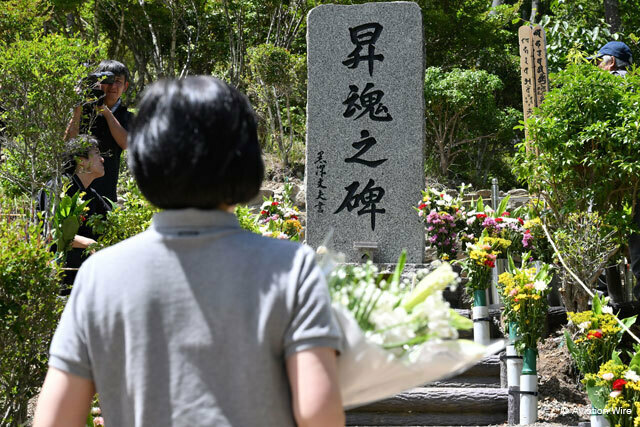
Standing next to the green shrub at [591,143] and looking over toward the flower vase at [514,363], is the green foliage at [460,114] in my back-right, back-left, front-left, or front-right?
back-right

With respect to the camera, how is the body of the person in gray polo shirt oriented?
away from the camera

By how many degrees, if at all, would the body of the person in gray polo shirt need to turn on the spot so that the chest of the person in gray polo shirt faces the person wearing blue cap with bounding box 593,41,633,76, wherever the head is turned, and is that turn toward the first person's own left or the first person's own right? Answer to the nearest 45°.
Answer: approximately 45° to the first person's own right

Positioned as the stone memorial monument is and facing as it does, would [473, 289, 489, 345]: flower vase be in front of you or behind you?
in front

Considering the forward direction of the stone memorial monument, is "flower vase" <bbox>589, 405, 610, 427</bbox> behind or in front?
in front

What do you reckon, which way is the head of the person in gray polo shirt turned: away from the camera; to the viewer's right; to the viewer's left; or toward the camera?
away from the camera

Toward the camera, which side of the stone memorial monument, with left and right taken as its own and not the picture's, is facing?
front

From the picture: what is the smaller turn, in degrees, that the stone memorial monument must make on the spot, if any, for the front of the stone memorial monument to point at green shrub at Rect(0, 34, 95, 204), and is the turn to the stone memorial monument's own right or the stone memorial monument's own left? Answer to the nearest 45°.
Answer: approximately 45° to the stone memorial monument's own right

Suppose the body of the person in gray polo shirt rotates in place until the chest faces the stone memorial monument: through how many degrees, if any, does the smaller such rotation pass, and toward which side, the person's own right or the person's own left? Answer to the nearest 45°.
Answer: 0° — they already face it

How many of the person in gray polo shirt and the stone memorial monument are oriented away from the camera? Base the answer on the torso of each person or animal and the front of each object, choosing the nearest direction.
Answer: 1

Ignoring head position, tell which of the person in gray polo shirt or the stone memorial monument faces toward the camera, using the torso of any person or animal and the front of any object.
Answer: the stone memorial monument

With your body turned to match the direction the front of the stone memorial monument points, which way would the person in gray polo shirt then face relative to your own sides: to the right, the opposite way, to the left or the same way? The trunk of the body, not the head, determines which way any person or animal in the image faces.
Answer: the opposite way

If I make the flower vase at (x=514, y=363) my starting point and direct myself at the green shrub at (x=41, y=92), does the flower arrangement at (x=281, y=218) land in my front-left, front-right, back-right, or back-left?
front-right

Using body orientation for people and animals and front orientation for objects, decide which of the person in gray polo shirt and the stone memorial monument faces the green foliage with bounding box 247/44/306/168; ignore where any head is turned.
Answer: the person in gray polo shirt

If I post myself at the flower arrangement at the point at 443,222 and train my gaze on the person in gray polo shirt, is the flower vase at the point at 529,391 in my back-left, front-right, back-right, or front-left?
front-left

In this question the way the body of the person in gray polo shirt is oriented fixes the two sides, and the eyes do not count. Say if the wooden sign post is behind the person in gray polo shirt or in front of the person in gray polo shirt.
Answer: in front
